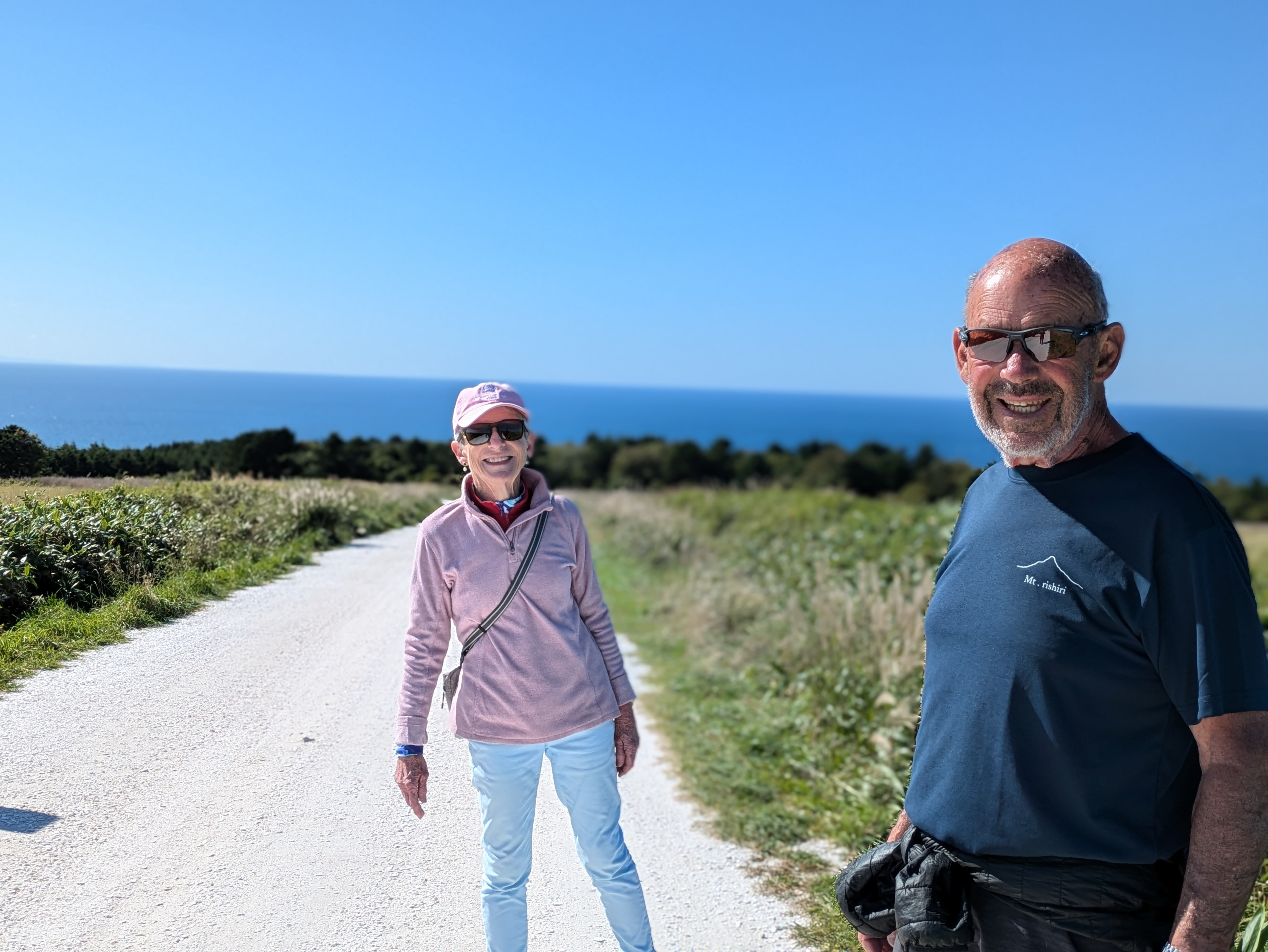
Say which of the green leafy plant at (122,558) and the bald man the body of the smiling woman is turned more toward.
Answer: the bald man

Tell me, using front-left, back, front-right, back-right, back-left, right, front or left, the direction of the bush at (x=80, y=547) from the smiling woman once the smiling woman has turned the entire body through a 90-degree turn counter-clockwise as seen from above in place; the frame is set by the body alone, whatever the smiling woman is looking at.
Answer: back

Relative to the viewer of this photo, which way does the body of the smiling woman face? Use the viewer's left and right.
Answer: facing the viewer

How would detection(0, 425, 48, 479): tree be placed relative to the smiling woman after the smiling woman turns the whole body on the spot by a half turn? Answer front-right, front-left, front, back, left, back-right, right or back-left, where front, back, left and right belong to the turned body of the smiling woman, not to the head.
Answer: left

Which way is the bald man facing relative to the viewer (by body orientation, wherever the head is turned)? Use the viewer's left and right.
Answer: facing the viewer and to the left of the viewer

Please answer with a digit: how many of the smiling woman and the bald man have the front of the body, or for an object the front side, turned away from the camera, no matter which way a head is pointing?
0

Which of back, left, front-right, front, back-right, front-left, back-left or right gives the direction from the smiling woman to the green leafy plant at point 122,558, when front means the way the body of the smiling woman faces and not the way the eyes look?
right
